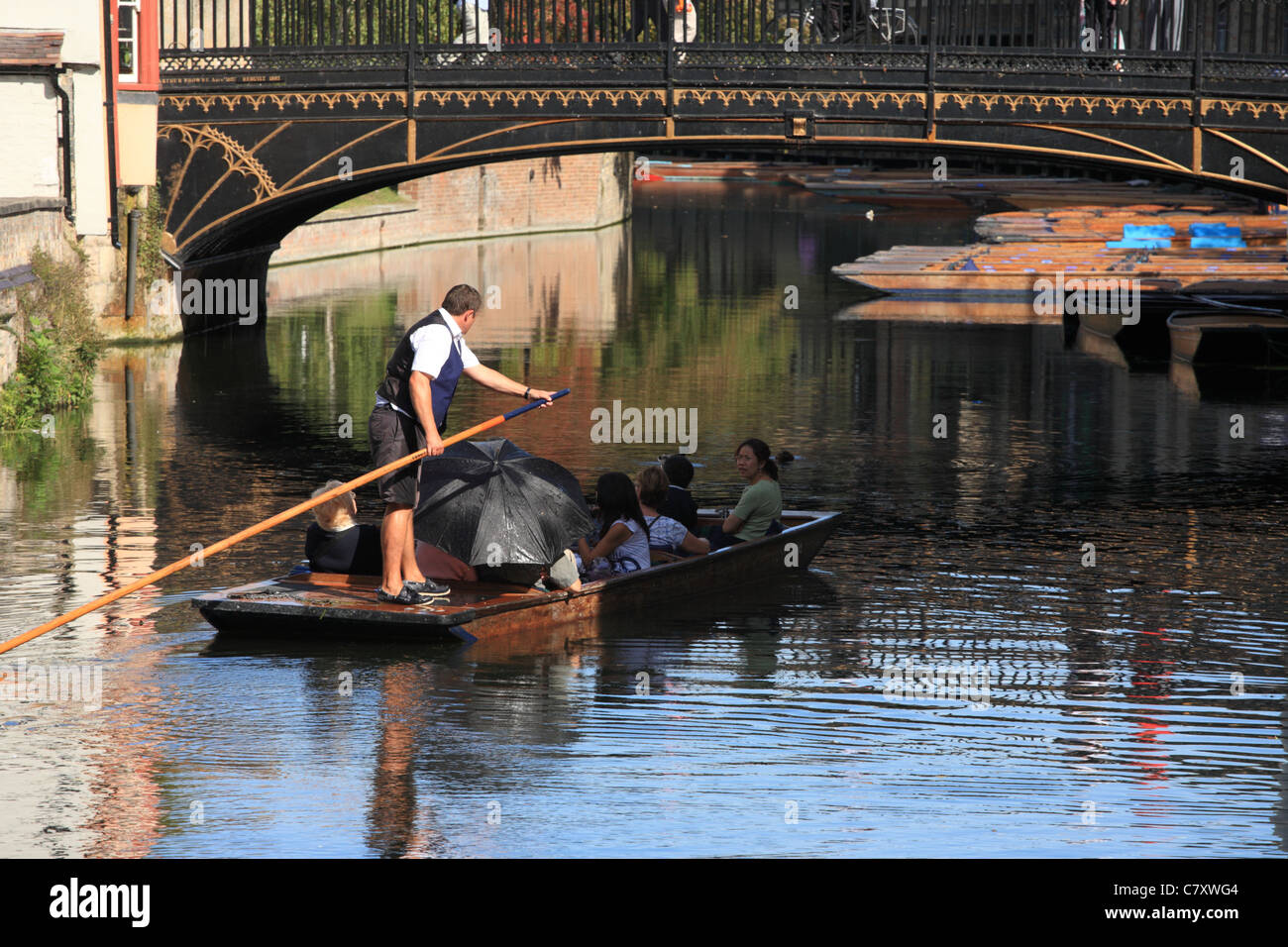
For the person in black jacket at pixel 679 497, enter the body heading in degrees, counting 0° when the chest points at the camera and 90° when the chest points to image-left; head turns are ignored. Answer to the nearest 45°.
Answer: approximately 225°

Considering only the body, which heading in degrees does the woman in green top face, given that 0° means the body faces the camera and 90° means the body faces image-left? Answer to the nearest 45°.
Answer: approximately 90°

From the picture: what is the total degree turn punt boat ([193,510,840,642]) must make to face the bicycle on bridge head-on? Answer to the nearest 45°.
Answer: approximately 45° to its left

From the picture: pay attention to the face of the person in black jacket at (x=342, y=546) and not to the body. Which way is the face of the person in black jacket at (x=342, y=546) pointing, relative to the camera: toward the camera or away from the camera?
away from the camera
